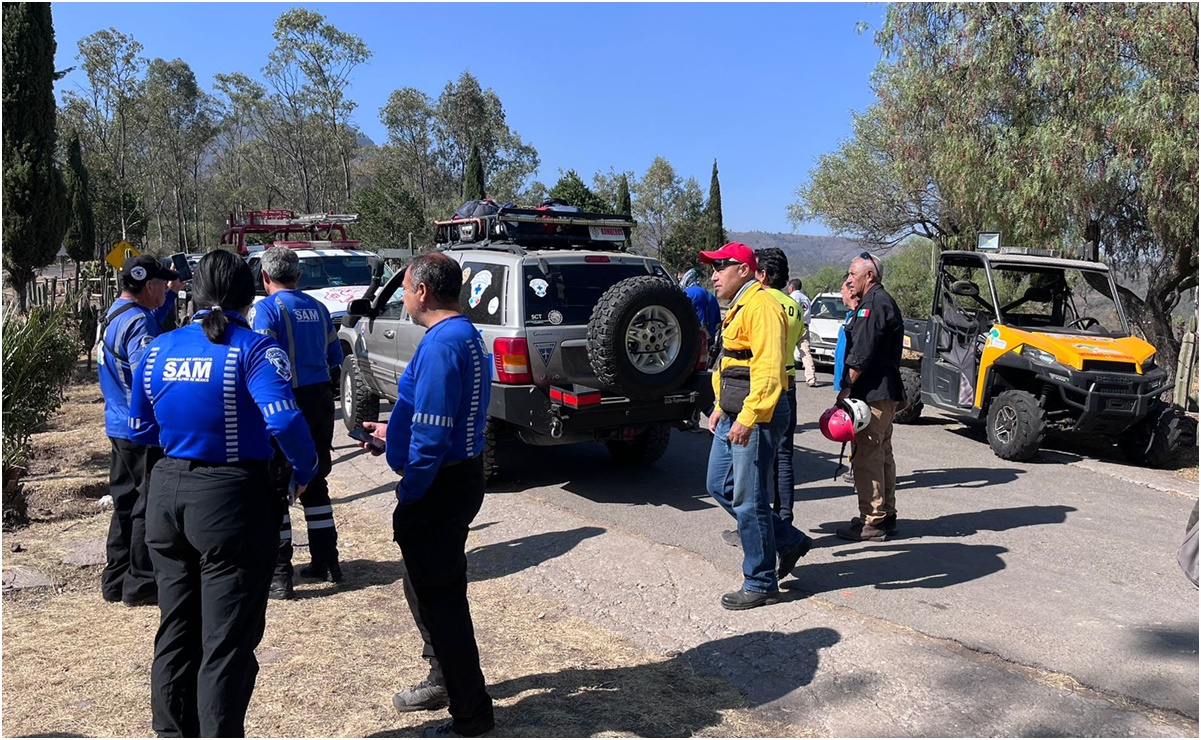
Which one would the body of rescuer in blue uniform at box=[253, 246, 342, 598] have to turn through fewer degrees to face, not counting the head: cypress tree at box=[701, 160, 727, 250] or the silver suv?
the cypress tree

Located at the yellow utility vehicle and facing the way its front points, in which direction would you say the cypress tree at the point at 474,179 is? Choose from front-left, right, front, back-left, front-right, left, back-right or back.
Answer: back

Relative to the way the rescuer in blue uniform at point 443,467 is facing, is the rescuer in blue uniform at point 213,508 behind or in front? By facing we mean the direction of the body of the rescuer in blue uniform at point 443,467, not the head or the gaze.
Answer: in front

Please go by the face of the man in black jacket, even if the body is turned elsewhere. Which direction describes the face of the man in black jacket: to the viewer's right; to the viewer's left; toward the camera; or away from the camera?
to the viewer's left

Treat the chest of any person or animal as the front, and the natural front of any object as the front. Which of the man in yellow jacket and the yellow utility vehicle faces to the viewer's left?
the man in yellow jacket

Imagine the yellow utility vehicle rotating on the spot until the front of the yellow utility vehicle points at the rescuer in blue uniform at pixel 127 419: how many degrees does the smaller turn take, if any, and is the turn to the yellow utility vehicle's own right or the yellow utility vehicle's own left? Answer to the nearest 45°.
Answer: approximately 90° to the yellow utility vehicle's own right

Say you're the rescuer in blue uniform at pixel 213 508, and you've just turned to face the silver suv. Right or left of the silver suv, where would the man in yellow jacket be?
right

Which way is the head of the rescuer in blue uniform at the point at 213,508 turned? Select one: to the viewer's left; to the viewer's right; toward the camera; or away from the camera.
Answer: away from the camera

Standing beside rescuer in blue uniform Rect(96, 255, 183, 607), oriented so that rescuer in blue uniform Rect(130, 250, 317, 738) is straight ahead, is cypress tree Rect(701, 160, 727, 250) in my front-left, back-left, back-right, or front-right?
back-left

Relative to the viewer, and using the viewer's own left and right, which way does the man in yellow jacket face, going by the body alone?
facing to the left of the viewer

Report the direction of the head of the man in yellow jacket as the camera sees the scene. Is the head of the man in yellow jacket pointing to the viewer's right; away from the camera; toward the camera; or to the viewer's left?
to the viewer's left
